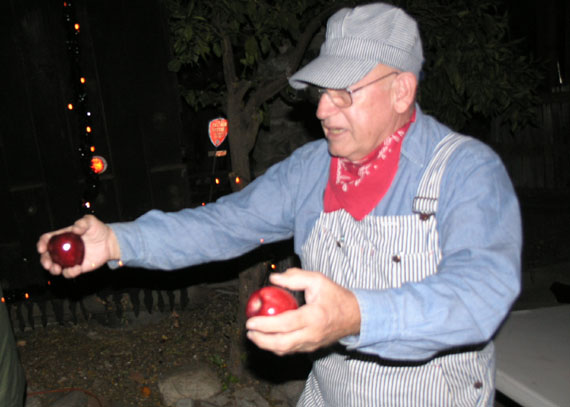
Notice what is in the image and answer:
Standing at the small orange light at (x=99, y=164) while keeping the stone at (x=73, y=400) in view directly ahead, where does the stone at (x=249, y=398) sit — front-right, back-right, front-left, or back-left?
front-left

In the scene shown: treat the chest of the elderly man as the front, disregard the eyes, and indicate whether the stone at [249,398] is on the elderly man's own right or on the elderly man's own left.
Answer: on the elderly man's own right

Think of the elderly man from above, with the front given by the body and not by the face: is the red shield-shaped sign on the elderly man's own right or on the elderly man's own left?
on the elderly man's own right

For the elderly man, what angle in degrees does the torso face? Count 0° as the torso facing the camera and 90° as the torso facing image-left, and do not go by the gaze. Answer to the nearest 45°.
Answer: approximately 45°

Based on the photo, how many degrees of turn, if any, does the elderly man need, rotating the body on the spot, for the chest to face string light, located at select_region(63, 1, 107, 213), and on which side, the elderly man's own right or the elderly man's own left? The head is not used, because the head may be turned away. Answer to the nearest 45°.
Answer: approximately 90° to the elderly man's own right

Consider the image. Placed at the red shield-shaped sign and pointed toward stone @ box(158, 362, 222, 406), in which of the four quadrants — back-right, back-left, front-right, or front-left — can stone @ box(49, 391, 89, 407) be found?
front-right
